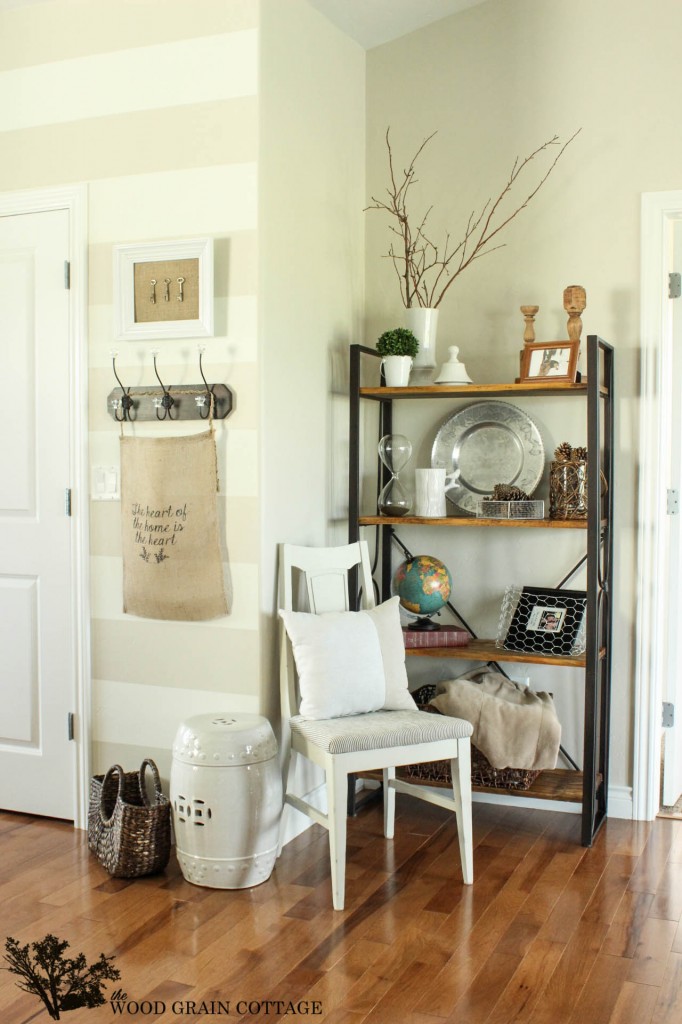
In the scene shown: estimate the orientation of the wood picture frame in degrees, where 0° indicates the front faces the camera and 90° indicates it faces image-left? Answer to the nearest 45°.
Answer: approximately 0°

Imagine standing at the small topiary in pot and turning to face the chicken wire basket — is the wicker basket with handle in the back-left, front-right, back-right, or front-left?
back-right

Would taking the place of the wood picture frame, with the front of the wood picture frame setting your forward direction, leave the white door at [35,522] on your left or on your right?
on your right

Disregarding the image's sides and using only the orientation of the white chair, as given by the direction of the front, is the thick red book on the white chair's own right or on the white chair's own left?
on the white chair's own left

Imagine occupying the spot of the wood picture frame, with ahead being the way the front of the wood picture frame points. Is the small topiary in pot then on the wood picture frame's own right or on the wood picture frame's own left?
on the wood picture frame's own right

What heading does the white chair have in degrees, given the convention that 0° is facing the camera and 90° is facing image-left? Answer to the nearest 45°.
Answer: approximately 315°
